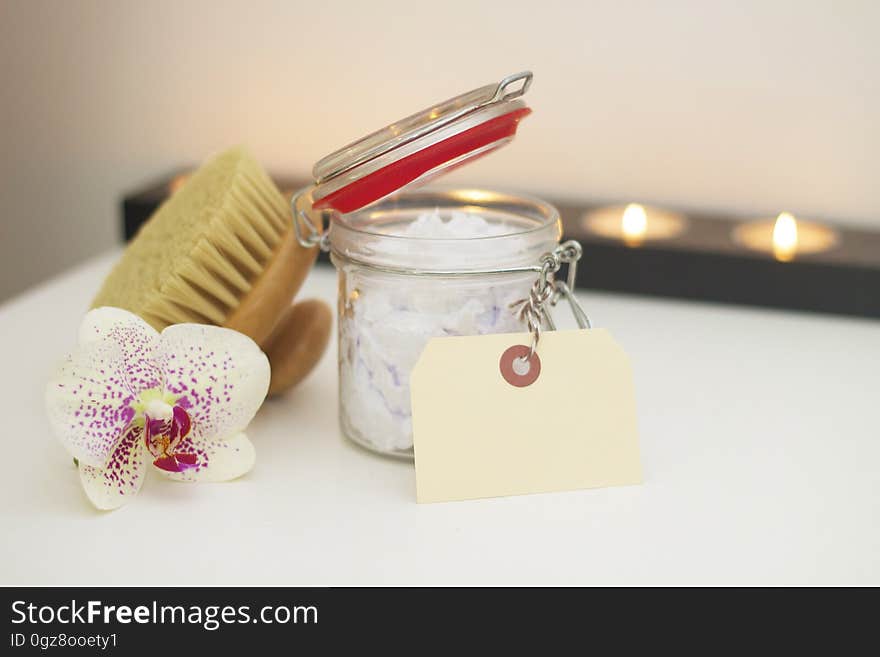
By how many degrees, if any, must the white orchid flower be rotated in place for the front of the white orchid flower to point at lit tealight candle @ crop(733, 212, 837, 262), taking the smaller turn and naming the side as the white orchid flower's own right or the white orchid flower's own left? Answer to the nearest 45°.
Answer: approximately 135° to the white orchid flower's own left

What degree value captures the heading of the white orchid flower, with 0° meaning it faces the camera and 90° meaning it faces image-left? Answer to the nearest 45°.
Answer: approximately 0°

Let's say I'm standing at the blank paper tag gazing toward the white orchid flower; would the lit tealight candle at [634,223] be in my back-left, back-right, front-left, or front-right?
back-right

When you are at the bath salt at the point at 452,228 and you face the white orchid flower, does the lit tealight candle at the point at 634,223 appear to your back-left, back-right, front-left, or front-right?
back-right
